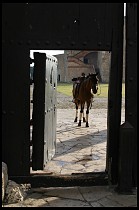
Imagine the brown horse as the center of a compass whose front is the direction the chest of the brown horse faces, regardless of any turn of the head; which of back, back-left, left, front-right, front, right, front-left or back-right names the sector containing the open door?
front-right

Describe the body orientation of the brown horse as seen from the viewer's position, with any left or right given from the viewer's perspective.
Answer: facing the viewer and to the right of the viewer
